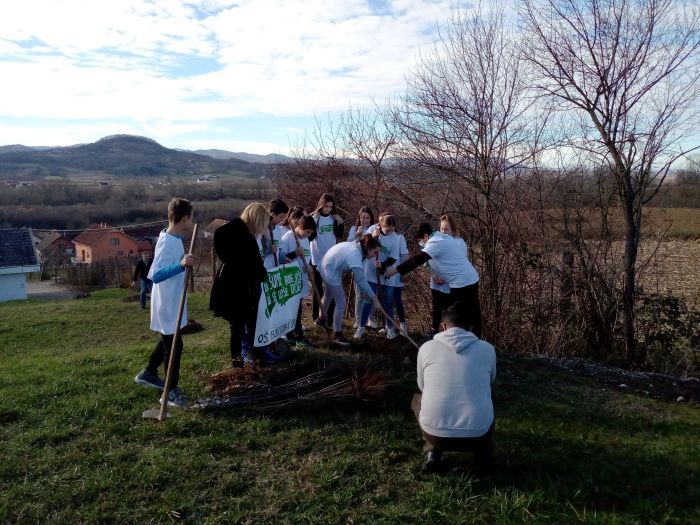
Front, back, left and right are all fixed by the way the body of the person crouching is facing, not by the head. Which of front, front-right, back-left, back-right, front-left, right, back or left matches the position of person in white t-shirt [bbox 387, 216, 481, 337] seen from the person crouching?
front

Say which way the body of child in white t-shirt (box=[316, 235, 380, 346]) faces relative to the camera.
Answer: to the viewer's right

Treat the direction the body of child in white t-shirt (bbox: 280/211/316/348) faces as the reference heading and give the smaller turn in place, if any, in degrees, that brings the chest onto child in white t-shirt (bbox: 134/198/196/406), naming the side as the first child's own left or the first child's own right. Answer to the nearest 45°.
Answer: approximately 90° to the first child's own right

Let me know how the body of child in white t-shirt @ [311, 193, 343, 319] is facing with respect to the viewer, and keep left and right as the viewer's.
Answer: facing the viewer

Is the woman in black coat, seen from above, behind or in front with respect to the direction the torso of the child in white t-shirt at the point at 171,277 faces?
in front

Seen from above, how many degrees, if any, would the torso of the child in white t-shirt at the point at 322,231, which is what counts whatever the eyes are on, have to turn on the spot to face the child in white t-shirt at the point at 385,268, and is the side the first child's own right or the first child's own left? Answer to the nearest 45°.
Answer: approximately 45° to the first child's own left

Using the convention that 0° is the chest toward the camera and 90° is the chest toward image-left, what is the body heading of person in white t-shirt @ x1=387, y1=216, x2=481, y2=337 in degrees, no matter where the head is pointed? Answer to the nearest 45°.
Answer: approximately 135°

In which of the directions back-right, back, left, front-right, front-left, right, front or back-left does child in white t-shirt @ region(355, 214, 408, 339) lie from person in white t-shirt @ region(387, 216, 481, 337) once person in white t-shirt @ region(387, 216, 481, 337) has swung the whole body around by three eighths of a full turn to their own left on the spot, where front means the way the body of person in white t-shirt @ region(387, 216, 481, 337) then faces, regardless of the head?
back-right

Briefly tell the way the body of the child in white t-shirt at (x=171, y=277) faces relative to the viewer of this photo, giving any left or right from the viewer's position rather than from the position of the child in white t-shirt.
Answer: facing to the right of the viewer

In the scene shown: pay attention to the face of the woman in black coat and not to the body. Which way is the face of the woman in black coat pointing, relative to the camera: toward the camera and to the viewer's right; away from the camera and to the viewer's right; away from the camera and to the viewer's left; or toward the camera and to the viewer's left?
away from the camera and to the viewer's right

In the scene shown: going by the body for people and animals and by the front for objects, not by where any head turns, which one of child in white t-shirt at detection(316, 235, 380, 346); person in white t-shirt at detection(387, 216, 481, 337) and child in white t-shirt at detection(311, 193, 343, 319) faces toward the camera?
child in white t-shirt at detection(311, 193, 343, 319)

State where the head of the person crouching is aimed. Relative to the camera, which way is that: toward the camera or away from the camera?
away from the camera

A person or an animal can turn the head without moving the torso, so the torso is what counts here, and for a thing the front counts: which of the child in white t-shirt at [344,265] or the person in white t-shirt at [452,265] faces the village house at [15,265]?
the person in white t-shirt at [452,265]

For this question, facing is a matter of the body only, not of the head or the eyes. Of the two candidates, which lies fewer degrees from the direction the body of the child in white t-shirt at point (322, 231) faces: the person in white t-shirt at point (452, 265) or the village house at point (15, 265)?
the person in white t-shirt
